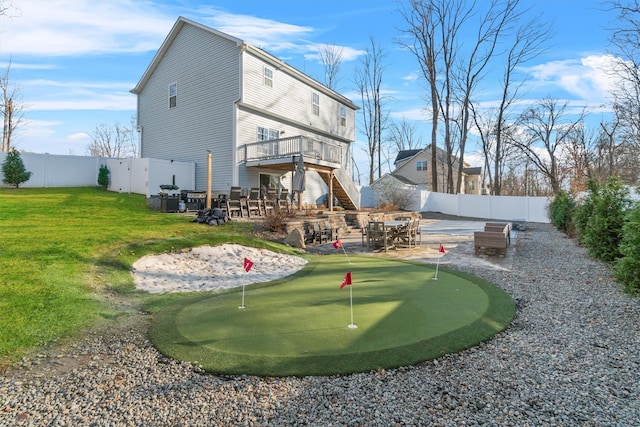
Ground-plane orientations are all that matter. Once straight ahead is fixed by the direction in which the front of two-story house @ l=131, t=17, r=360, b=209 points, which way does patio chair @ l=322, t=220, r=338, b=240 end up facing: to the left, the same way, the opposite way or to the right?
the opposite way

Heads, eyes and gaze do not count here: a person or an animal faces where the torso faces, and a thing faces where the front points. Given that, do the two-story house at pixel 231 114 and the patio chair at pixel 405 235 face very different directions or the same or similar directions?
same or similar directions

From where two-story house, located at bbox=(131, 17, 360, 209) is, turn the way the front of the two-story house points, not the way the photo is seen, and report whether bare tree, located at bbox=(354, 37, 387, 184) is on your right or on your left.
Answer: on your right

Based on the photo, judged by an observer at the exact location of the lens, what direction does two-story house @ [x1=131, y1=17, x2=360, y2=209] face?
facing away from the viewer and to the left of the viewer

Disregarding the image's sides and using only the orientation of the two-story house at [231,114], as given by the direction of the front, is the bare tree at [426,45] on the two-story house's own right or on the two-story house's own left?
on the two-story house's own right

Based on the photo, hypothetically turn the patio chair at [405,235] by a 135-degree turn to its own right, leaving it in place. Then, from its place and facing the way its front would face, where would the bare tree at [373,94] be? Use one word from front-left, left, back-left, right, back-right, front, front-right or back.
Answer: left

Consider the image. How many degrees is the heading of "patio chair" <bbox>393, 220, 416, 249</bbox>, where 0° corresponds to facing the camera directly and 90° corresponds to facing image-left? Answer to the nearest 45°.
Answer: approximately 135°

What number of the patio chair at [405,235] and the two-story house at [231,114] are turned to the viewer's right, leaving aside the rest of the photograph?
0

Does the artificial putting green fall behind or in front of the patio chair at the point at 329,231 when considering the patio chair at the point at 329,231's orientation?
in front

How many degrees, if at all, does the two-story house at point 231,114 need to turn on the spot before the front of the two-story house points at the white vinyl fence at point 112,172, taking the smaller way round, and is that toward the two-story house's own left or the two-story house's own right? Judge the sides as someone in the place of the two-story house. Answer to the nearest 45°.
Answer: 0° — it already faces it

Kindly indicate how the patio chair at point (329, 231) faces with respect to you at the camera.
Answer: facing the viewer and to the right of the viewer
